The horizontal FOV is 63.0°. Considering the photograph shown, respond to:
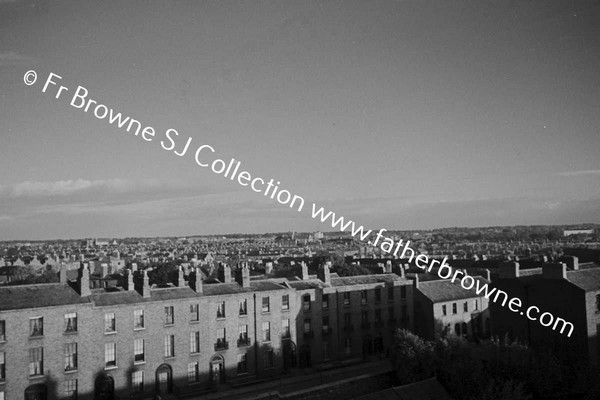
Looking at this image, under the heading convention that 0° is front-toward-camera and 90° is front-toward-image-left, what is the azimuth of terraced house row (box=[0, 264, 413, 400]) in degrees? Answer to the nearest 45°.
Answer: approximately 315°
